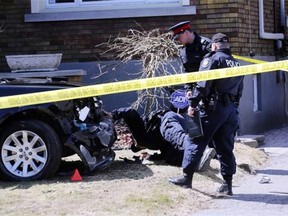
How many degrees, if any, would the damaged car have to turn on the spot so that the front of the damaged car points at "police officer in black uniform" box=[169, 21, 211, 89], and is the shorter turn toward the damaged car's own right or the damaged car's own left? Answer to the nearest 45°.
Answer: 0° — it already faces them

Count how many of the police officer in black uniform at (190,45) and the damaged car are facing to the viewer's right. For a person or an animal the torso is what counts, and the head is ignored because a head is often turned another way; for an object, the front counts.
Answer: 1

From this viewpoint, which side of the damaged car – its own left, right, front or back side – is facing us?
right

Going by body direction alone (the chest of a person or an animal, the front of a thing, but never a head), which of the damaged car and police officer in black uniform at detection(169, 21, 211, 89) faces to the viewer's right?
the damaged car

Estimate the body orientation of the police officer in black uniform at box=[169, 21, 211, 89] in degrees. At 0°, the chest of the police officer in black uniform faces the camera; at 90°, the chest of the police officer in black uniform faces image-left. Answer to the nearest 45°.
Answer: approximately 45°
